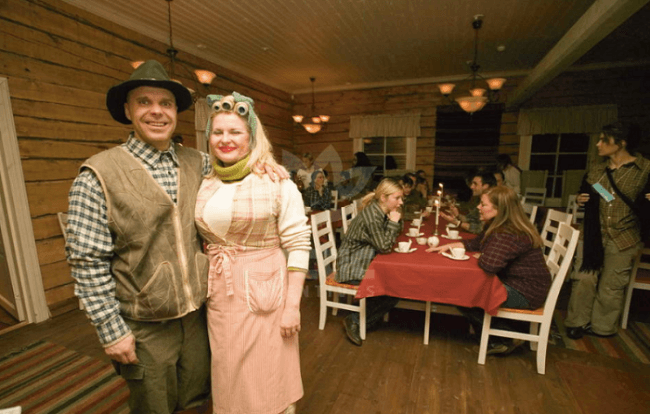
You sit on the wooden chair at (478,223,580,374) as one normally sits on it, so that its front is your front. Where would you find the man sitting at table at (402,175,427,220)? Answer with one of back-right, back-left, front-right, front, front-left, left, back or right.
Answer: front-right

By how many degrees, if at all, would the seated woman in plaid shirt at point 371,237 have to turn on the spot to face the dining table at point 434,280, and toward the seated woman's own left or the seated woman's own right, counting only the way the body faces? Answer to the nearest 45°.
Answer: approximately 45° to the seated woman's own right

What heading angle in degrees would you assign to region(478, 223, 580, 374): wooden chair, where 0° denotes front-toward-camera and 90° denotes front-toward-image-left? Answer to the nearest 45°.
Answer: approximately 90°

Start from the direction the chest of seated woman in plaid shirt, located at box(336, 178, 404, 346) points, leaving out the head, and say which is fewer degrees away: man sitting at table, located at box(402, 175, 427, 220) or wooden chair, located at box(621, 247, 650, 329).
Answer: the wooden chair

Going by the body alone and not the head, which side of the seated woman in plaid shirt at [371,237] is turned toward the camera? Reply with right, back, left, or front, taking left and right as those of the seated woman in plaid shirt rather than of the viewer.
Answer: right

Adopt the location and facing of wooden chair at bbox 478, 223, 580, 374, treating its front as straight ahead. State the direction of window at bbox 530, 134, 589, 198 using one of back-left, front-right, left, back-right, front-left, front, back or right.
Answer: right

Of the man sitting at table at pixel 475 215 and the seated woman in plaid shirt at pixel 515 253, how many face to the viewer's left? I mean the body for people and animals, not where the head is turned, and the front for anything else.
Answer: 2

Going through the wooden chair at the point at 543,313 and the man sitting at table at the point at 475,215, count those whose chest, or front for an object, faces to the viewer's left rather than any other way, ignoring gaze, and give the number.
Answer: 2

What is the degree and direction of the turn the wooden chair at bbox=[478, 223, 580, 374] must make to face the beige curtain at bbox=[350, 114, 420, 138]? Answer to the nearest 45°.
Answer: approximately 45° to its right

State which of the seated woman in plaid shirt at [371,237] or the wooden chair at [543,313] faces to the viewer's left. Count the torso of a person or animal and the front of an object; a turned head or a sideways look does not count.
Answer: the wooden chair

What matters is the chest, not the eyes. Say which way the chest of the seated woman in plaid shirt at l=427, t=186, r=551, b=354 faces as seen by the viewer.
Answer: to the viewer's left

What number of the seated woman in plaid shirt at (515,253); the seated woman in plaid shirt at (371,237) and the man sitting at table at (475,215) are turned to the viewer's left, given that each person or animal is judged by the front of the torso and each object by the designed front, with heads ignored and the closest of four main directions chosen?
2

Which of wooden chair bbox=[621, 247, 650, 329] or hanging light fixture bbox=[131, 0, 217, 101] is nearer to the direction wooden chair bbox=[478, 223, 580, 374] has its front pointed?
the hanging light fixture

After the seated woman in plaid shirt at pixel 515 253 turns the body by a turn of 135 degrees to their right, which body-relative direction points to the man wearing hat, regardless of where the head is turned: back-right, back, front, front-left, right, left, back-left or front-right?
back

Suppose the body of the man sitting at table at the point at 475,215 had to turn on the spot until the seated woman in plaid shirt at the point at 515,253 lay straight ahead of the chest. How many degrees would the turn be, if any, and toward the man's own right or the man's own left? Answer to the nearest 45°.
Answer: approximately 90° to the man's own left

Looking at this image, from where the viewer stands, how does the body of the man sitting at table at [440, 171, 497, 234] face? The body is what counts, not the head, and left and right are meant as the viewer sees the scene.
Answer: facing to the left of the viewer
